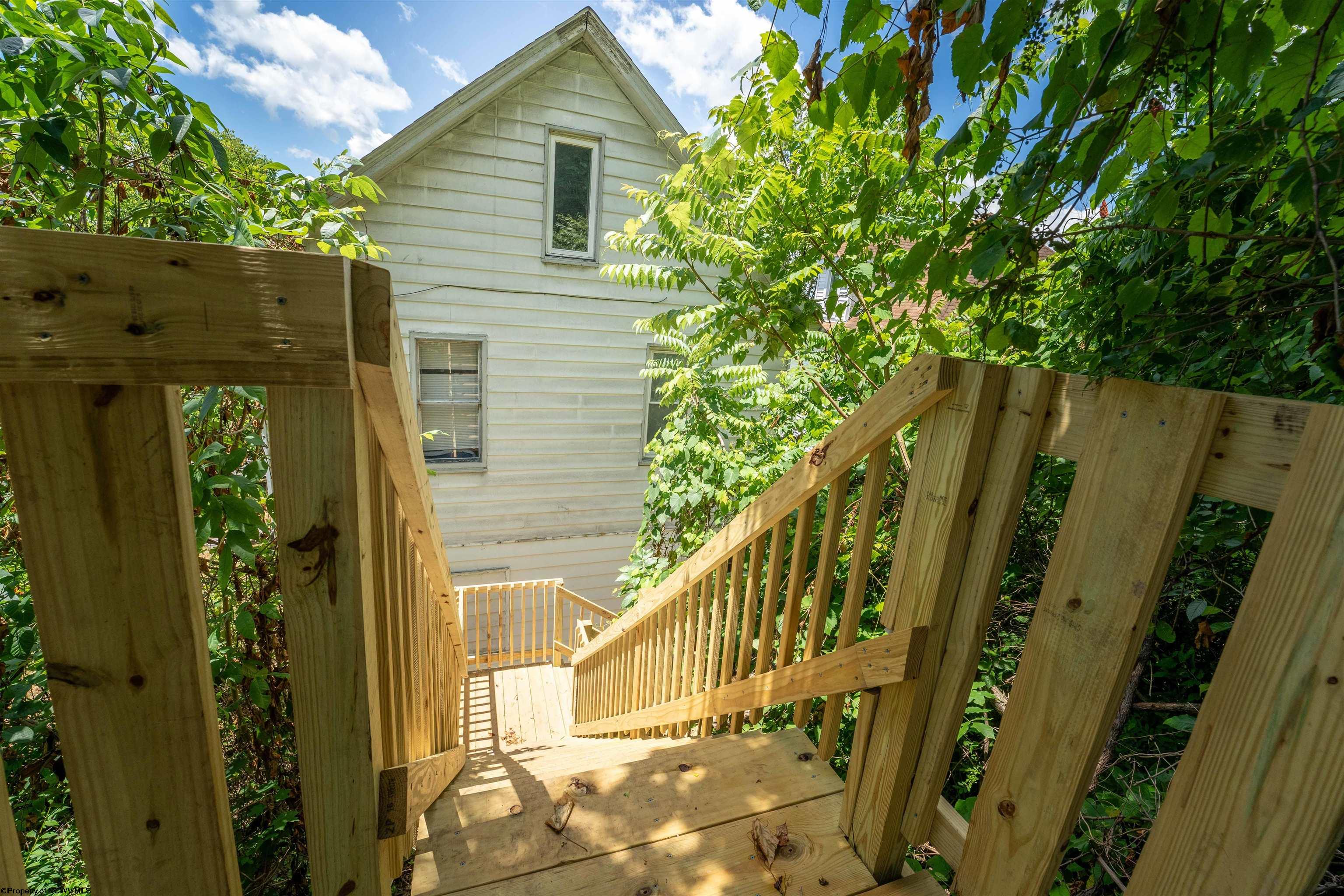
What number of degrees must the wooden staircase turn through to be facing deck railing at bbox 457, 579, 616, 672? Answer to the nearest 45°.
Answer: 0° — it already faces it

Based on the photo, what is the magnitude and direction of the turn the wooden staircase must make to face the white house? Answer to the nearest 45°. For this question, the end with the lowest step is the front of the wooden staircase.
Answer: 0° — it already faces it

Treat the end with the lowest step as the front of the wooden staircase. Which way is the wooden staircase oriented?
away from the camera
